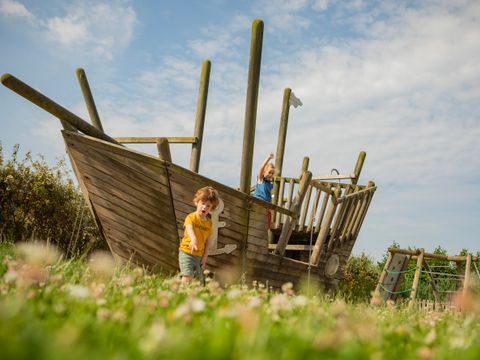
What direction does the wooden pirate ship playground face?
to the viewer's left

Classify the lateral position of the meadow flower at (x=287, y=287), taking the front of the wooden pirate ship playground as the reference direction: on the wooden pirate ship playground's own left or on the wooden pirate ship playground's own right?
on the wooden pirate ship playground's own left

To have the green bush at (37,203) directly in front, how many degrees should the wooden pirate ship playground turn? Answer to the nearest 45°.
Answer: approximately 45° to its right

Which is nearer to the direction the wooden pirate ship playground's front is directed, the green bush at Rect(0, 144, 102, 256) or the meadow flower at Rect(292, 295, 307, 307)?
the green bush

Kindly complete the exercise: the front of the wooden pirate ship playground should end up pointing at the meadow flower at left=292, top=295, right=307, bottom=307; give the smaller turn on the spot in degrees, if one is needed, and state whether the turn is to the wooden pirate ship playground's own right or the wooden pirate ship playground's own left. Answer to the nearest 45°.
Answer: approximately 90° to the wooden pirate ship playground's own left

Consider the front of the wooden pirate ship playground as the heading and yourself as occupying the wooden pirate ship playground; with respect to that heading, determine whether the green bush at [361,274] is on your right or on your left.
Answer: on your right
